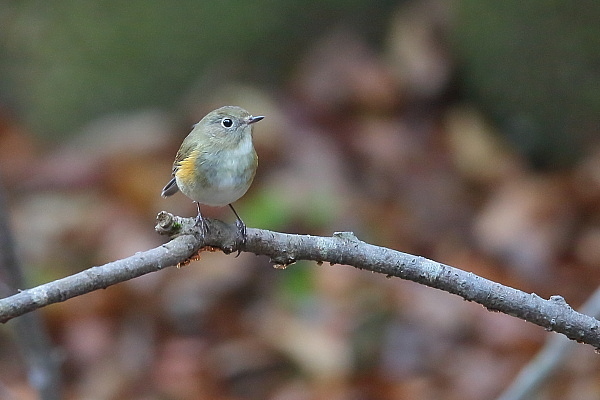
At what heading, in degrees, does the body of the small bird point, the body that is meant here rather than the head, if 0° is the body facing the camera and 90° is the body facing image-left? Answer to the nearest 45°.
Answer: approximately 315°
